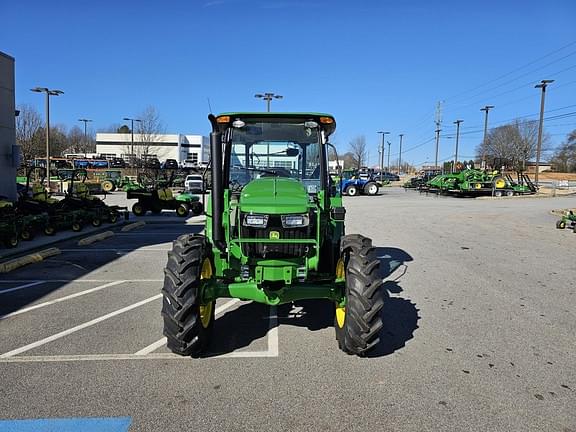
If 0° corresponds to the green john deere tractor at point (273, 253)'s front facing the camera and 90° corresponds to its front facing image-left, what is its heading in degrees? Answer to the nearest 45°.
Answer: approximately 0°

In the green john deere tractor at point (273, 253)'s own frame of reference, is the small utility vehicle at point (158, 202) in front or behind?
behind
